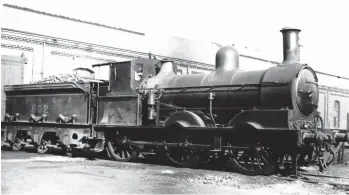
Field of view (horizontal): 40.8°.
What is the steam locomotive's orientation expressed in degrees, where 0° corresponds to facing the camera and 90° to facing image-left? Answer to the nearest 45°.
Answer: approximately 315°

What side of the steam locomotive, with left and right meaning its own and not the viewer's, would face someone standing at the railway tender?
back
